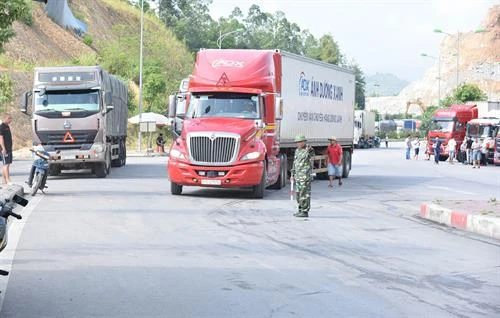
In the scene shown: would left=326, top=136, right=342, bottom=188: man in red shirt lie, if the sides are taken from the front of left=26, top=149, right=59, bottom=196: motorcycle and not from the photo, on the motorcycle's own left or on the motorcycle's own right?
on the motorcycle's own left

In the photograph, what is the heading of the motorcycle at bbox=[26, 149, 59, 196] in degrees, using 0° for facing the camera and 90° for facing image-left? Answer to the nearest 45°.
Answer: approximately 0°

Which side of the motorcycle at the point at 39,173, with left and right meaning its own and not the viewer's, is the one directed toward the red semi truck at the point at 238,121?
left
